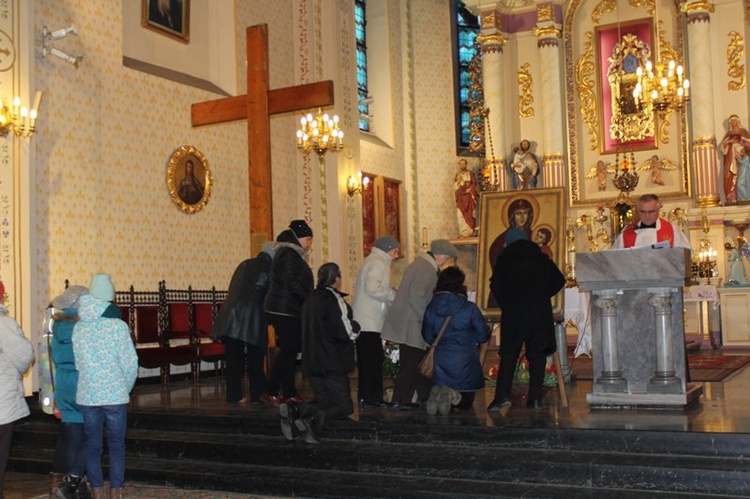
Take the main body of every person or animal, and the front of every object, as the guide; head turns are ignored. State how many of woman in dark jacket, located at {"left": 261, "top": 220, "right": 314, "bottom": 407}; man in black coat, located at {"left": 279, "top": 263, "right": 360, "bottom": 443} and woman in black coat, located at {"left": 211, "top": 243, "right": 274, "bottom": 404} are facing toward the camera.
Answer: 0

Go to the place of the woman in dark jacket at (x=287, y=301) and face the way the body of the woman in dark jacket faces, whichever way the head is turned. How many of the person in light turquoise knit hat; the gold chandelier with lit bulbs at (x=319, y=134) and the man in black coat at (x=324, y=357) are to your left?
1

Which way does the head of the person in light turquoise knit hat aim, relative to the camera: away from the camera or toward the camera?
away from the camera

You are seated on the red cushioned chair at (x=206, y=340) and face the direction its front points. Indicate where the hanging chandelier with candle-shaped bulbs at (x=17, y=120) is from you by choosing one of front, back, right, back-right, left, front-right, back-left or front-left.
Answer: right

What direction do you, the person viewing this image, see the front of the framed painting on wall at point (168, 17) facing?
facing the viewer and to the right of the viewer

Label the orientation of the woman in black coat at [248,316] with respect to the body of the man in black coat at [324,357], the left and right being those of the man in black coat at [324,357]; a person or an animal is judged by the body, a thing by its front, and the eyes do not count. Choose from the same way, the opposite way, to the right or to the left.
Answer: the same way

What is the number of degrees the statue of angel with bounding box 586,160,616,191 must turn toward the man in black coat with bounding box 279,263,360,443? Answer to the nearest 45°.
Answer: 0° — it already faces them

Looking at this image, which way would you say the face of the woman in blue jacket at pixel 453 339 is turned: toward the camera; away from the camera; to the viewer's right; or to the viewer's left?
away from the camera

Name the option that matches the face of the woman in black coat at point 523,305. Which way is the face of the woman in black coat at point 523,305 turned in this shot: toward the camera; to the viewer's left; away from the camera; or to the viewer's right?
away from the camera

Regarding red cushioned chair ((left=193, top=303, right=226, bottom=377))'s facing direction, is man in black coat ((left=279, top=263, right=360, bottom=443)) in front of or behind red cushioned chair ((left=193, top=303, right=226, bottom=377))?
in front

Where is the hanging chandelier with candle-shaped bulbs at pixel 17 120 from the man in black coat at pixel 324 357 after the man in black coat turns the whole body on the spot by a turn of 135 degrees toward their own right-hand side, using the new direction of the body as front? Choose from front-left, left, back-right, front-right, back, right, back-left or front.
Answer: back-right

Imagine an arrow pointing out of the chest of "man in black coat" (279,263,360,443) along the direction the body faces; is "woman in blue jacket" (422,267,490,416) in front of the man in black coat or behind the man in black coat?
in front

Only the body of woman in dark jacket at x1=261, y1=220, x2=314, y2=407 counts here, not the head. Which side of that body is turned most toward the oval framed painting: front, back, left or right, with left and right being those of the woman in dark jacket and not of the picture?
left
